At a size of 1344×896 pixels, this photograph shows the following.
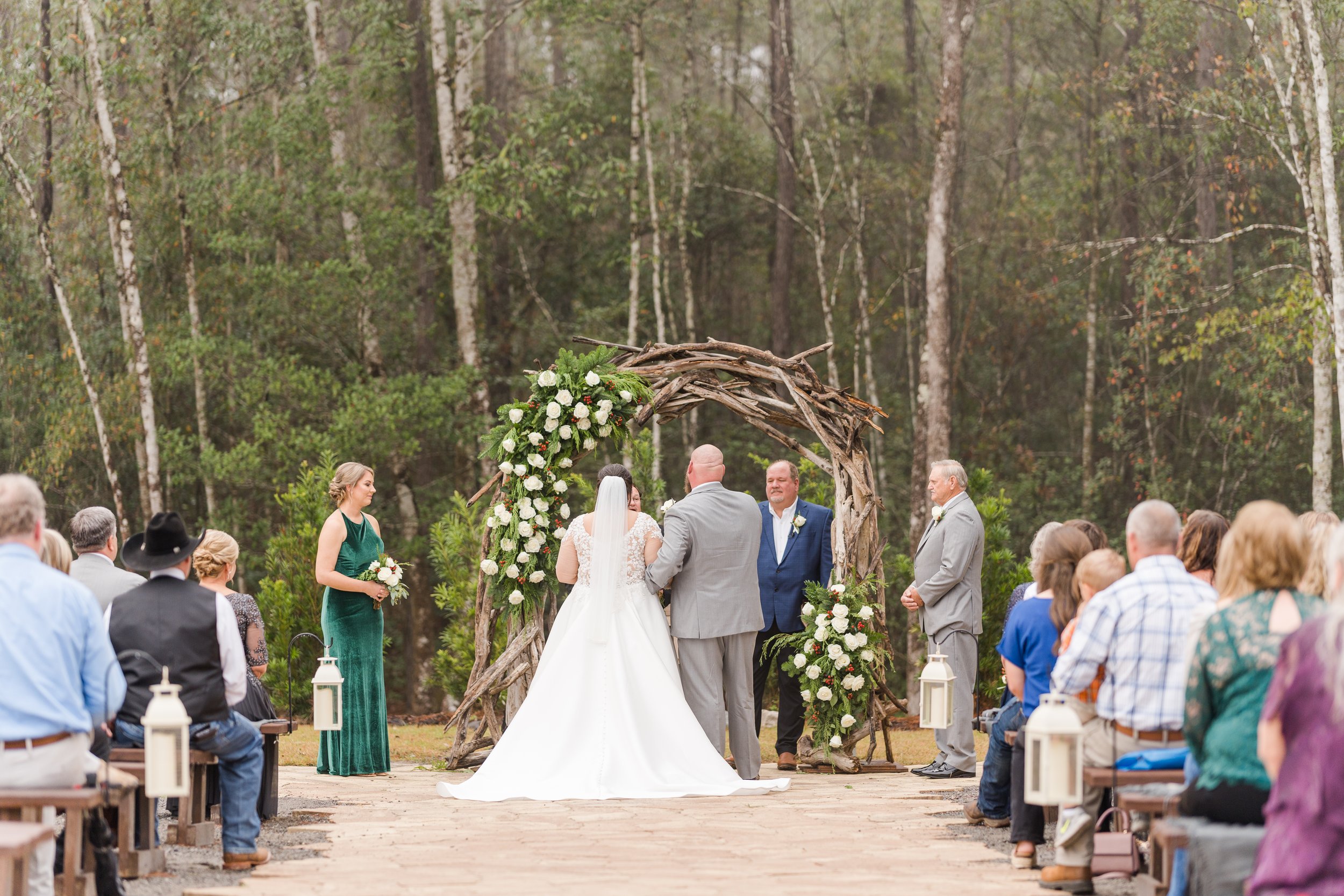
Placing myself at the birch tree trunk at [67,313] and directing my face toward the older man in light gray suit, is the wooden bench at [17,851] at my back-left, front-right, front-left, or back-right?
front-right

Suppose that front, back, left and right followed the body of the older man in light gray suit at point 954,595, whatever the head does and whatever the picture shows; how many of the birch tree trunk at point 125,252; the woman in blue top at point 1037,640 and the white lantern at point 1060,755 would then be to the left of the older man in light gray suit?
2

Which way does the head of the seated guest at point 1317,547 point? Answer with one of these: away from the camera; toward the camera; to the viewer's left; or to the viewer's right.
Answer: away from the camera

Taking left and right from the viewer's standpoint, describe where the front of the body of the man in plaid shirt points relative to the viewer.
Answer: facing away from the viewer and to the left of the viewer

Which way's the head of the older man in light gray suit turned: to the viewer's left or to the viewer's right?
to the viewer's left

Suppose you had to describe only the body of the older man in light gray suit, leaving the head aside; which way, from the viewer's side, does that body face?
to the viewer's left

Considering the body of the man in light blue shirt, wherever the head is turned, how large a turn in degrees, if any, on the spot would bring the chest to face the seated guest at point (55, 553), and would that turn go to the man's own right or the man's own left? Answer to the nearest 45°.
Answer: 0° — they already face them

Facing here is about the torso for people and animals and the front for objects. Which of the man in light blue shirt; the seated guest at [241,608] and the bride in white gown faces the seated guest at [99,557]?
the man in light blue shirt

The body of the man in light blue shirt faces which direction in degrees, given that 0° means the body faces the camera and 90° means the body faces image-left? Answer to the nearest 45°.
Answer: approximately 180°

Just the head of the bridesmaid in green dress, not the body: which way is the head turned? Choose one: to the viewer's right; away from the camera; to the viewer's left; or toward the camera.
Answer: to the viewer's right

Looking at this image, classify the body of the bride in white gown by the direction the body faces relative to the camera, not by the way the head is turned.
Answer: away from the camera

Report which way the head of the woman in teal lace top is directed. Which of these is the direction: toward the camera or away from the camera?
away from the camera

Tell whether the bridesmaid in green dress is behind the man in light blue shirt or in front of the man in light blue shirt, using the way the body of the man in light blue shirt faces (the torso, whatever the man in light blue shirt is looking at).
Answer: in front
